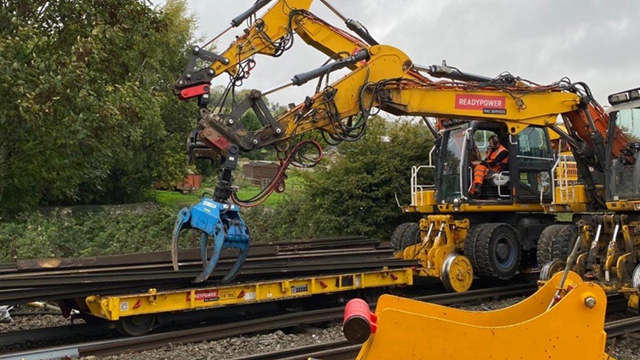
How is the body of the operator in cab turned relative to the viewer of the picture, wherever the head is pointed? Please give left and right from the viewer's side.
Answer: facing to the left of the viewer

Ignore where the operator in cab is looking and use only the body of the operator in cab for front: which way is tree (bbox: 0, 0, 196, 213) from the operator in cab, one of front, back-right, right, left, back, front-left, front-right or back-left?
front

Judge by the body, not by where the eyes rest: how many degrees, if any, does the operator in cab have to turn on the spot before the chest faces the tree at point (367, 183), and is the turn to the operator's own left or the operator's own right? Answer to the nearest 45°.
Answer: approximately 45° to the operator's own right

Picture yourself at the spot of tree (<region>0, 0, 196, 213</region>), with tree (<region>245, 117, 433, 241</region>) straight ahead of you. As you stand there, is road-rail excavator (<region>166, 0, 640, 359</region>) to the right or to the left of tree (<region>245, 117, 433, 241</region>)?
right

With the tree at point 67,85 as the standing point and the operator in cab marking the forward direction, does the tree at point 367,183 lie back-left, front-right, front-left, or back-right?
front-left
